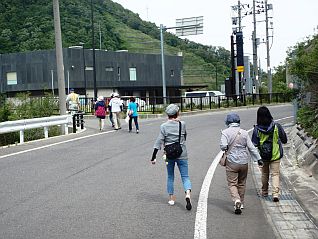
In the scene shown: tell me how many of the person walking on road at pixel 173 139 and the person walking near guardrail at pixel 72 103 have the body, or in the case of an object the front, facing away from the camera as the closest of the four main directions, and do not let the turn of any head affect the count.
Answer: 2

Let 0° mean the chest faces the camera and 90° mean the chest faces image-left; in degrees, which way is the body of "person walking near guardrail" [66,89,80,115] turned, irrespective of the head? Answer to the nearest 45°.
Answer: approximately 180°

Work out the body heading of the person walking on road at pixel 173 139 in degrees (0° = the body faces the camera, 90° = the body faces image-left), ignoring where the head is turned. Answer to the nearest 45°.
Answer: approximately 180°

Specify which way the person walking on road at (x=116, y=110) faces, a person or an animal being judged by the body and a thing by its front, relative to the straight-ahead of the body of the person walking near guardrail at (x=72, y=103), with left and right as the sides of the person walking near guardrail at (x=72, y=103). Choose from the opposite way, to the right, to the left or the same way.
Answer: the same way

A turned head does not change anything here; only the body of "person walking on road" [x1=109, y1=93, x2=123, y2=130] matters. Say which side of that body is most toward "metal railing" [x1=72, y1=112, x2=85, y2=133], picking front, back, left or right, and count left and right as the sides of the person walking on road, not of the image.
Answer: left

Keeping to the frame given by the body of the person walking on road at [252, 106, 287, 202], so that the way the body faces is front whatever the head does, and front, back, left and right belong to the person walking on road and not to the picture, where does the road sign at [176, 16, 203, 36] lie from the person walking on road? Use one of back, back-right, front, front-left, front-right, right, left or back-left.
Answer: front

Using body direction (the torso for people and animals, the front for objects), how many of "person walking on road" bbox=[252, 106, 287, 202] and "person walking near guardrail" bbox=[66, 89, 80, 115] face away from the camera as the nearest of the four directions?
2

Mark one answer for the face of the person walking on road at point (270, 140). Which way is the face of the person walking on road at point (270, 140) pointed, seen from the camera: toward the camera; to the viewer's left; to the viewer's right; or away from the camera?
away from the camera

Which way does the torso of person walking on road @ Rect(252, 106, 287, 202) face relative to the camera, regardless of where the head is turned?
away from the camera

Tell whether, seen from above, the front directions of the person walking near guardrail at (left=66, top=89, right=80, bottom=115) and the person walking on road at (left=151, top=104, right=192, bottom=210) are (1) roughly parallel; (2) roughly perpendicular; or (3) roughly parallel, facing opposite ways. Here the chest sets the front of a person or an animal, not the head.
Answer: roughly parallel

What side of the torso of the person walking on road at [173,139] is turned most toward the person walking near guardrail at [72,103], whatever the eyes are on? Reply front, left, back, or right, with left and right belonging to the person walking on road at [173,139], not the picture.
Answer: front

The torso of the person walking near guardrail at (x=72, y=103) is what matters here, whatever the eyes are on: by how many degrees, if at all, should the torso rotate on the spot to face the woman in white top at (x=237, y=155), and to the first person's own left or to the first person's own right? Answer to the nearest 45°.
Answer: approximately 180°

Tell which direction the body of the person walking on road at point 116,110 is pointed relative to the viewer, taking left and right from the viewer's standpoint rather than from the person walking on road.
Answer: facing away from the viewer
